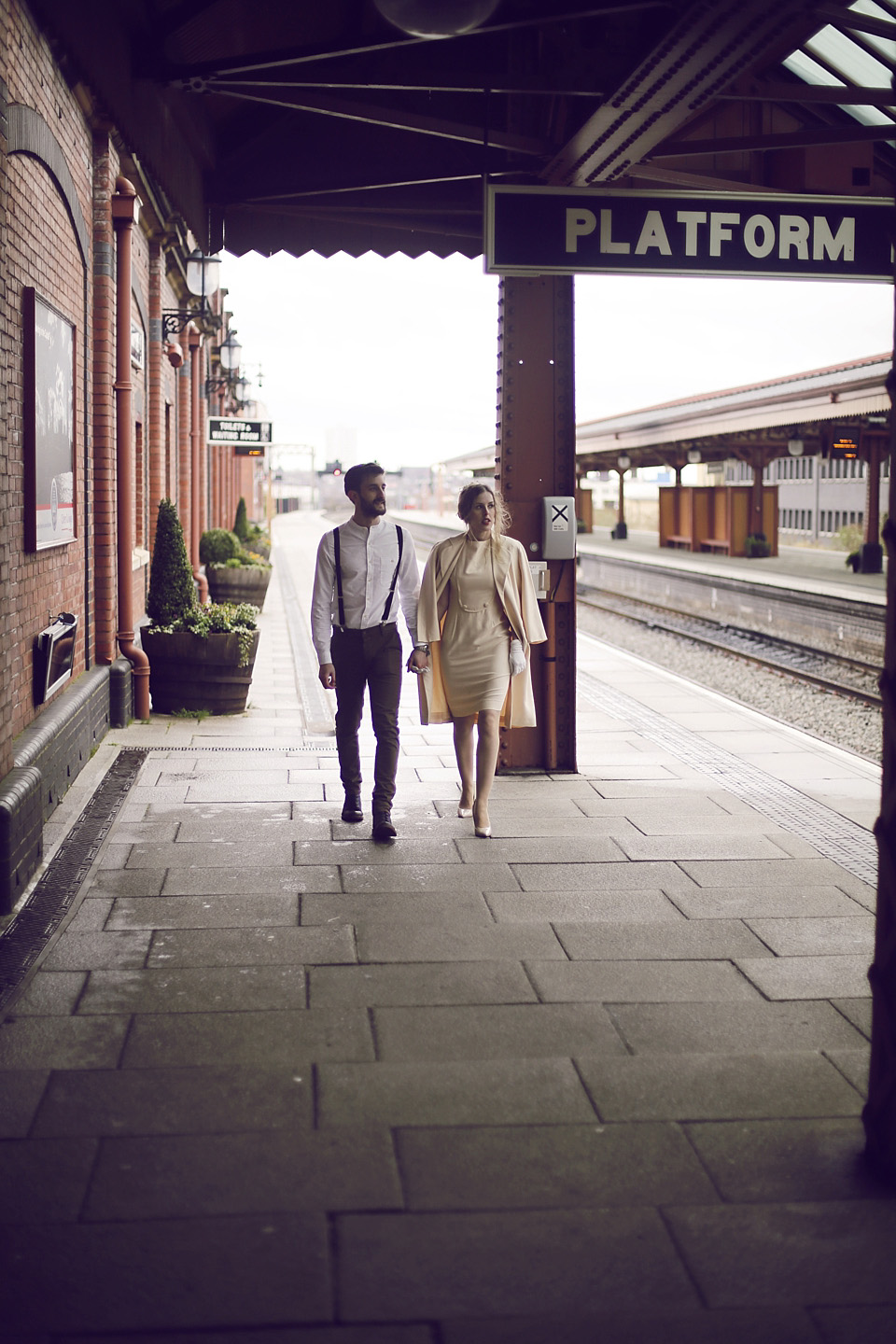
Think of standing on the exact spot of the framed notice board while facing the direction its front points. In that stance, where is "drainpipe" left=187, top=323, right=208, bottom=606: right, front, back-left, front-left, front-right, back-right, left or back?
left

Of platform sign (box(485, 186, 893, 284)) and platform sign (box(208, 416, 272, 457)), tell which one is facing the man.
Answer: platform sign (box(208, 416, 272, 457))

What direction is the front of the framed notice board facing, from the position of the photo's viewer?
facing to the right of the viewer

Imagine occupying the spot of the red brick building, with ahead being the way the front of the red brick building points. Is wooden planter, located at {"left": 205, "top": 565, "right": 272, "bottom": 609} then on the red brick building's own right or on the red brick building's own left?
on the red brick building's own left

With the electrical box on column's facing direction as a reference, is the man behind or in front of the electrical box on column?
in front

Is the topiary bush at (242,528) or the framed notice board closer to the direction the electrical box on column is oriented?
the framed notice board

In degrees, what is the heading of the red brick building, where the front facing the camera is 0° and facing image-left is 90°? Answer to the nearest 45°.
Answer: approximately 270°

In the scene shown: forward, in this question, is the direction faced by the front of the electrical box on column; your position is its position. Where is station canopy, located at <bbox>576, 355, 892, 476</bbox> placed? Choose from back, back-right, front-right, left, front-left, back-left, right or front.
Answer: back

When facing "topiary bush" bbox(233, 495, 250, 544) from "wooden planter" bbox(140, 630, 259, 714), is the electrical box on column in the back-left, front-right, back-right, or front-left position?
back-right

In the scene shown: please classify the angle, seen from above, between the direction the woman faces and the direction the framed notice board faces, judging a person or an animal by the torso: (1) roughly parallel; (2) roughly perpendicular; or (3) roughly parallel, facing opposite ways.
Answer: roughly perpendicular

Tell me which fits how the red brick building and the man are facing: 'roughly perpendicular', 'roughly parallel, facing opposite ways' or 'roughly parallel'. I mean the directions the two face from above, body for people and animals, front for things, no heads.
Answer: roughly perpendicular

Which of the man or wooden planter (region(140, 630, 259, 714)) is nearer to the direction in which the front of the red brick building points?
the man
